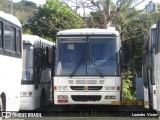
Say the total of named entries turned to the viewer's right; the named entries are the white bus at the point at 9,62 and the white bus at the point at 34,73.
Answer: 0

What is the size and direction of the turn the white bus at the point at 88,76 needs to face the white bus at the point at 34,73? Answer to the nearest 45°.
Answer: approximately 90° to its right

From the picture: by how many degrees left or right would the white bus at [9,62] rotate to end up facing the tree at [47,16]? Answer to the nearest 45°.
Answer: approximately 135° to its right

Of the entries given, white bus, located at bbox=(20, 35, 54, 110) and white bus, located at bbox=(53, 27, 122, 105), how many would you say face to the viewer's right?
0

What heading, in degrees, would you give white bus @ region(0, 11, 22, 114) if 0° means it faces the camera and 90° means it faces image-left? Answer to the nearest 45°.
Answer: approximately 45°

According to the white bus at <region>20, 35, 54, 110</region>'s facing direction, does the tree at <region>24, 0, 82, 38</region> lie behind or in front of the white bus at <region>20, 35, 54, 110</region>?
behind

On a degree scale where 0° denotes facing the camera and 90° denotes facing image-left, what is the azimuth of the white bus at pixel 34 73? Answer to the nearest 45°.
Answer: approximately 45°

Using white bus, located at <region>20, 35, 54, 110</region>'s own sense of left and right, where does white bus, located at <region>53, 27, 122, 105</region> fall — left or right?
on its left

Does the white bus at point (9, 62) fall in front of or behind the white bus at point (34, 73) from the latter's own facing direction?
in front

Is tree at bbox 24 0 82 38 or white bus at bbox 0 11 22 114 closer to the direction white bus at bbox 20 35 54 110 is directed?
the white bus

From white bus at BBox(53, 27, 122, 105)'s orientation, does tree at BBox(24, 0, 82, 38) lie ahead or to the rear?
to the rear
